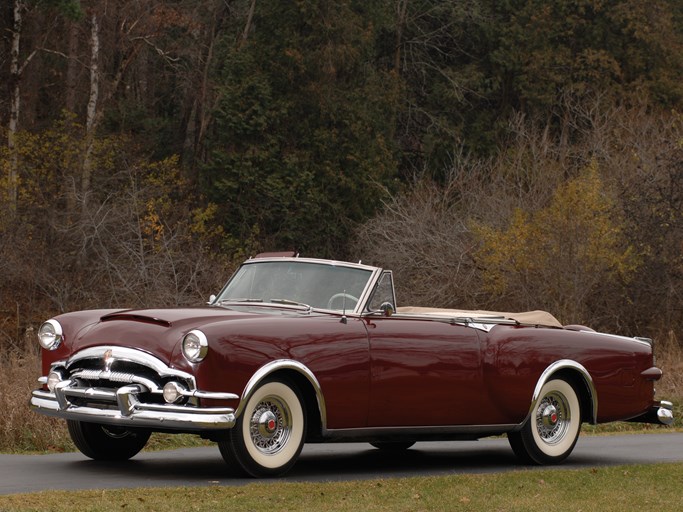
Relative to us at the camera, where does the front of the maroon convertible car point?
facing the viewer and to the left of the viewer
